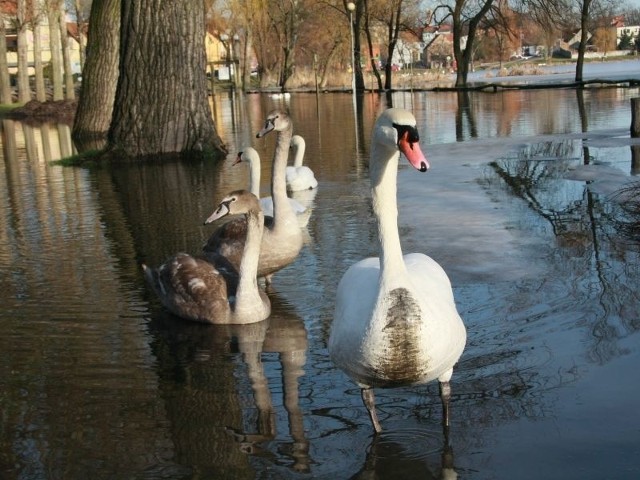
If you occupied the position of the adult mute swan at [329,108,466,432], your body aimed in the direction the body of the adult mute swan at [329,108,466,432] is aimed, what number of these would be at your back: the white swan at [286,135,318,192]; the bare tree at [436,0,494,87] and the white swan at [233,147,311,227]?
3

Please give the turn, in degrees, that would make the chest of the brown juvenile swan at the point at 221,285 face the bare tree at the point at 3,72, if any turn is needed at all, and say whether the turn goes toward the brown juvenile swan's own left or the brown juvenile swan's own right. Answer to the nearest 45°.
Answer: approximately 135° to the brown juvenile swan's own left

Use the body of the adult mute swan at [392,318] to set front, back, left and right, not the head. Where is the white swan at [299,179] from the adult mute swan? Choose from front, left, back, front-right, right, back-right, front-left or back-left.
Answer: back

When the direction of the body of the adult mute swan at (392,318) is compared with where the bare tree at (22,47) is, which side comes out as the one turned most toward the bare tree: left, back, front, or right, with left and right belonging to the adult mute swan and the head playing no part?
back

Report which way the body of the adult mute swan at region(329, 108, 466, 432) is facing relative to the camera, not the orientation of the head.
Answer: toward the camera

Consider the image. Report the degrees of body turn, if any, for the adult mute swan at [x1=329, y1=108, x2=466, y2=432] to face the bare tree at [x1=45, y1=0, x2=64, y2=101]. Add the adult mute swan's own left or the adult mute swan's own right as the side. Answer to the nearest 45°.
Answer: approximately 180°

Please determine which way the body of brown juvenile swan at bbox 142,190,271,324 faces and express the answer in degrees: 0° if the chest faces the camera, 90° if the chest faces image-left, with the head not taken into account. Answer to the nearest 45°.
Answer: approximately 315°

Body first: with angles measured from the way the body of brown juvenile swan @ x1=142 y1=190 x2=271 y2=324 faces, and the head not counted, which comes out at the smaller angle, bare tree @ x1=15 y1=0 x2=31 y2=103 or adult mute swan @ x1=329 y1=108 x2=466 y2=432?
the adult mute swan

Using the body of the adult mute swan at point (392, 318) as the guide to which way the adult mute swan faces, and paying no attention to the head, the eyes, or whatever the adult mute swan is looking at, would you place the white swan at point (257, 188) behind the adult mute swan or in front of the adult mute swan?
behind

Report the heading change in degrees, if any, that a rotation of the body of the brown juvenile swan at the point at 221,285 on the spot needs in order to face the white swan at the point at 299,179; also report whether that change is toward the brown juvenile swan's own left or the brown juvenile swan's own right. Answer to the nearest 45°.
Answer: approximately 135° to the brown juvenile swan's own left
